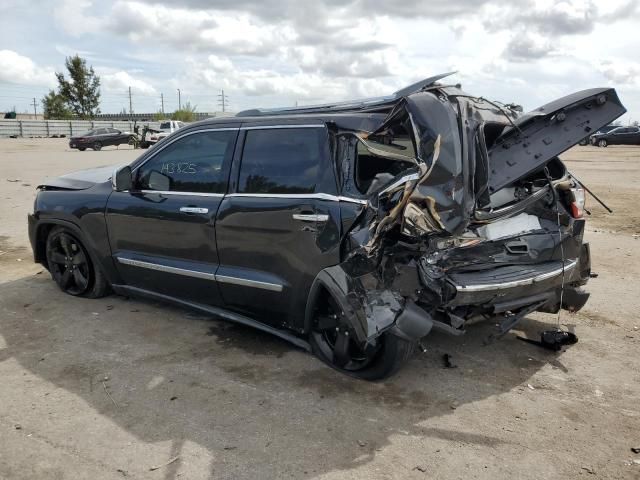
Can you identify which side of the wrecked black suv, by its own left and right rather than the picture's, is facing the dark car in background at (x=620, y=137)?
right

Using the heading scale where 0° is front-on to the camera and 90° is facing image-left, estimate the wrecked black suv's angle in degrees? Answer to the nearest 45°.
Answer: approximately 135°

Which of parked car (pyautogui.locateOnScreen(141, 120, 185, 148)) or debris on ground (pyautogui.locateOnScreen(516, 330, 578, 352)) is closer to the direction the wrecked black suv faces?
the parked car

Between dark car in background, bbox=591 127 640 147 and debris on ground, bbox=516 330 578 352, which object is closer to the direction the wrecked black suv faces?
the dark car in background
